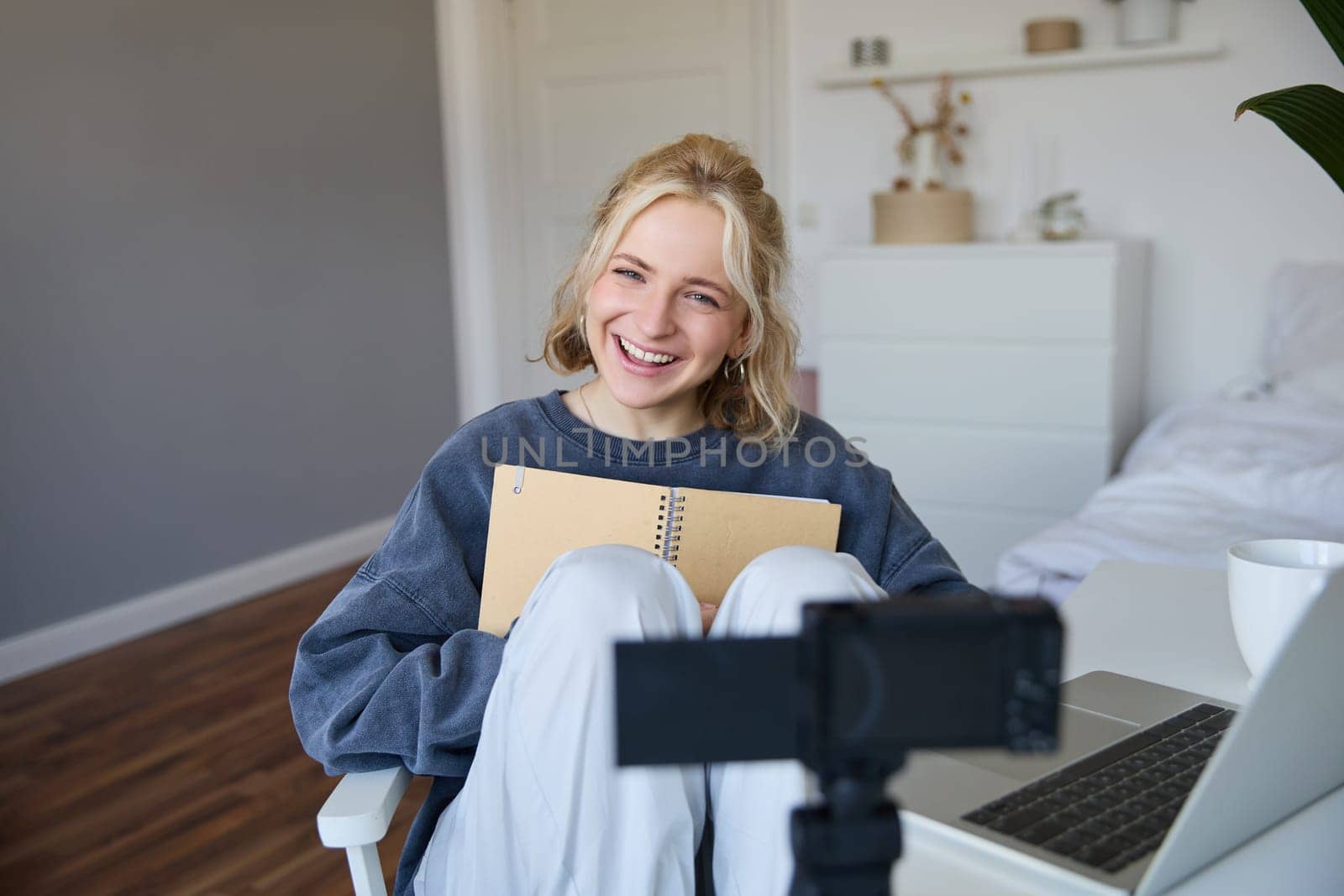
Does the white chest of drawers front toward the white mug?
yes

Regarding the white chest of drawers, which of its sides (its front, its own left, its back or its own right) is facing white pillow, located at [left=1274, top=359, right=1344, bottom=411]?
left

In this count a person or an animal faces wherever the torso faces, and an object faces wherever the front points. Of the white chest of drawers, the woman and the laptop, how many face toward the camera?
2

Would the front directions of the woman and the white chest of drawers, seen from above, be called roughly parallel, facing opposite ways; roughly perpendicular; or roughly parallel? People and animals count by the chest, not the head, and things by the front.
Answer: roughly parallel

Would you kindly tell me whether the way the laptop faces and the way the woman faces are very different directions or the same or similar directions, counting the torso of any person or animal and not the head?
very different directions

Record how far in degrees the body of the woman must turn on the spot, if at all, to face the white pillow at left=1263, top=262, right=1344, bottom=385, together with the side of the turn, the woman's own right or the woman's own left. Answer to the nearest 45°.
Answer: approximately 135° to the woman's own left

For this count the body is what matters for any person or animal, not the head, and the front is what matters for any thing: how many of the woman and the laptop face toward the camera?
1

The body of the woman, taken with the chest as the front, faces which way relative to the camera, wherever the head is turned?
toward the camera

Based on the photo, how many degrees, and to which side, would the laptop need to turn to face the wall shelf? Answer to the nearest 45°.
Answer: approximately 45° to its right

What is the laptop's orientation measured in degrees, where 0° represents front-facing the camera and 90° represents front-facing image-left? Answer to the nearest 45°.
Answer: approximately 135°

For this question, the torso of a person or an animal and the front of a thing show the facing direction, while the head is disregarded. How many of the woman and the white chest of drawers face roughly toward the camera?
2

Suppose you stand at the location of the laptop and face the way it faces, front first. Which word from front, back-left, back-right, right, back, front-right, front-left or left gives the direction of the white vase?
front-right

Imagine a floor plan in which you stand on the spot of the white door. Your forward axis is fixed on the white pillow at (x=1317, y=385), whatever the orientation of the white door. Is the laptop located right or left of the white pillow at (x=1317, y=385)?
right

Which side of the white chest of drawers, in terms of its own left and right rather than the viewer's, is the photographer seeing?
front

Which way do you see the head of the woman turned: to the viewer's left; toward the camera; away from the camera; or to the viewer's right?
toward the camera

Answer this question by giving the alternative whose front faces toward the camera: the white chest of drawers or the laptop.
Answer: the white chest of drawers

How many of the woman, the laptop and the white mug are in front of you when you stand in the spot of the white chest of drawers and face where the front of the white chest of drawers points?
3

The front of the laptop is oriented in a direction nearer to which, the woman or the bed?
the woman
